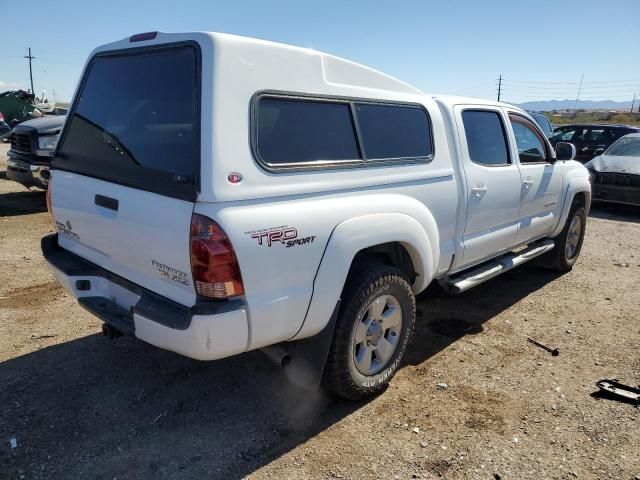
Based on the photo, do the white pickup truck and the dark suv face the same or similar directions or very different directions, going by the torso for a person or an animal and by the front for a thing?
very different directions

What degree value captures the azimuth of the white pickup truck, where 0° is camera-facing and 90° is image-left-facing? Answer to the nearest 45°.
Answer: approximately 225°

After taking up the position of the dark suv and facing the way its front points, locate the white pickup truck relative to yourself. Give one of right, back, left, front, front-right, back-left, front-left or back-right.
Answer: front-left
